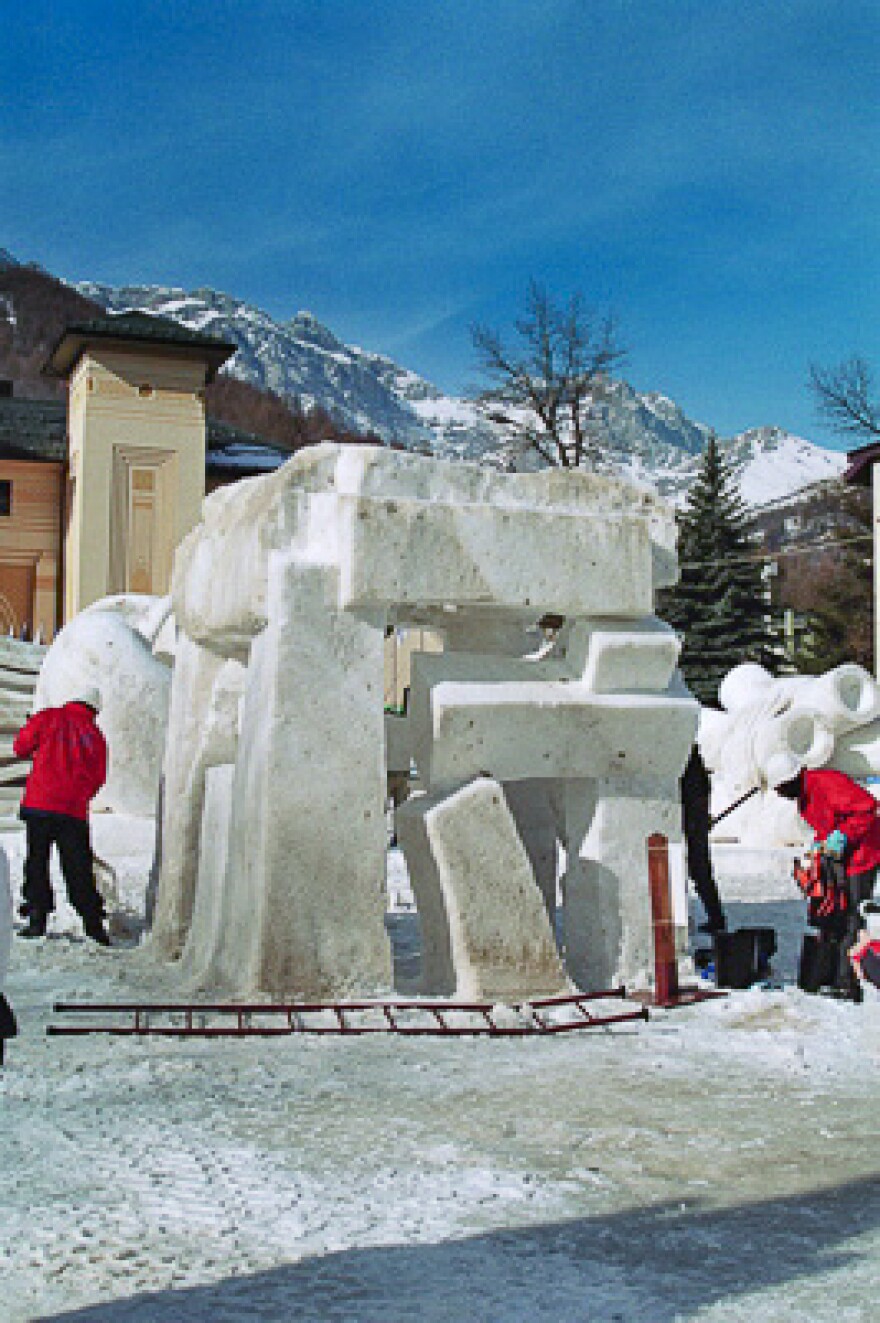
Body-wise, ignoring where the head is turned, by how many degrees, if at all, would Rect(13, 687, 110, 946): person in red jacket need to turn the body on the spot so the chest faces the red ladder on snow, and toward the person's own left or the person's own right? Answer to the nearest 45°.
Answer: approximately 180°

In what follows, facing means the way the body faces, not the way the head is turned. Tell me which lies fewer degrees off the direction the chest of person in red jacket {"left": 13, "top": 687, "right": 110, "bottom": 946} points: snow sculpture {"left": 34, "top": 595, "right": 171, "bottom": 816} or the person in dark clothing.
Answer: the snow sculpture

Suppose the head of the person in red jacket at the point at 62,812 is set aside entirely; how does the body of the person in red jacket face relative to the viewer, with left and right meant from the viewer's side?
facing away from the viewer

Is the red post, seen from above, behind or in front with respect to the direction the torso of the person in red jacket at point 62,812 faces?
behind

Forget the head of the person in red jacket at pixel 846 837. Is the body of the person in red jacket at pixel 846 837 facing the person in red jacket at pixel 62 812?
yes

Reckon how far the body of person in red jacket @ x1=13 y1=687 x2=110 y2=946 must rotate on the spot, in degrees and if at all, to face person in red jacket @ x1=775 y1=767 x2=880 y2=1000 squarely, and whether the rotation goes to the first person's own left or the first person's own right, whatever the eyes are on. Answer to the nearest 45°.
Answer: approximately 135° to the first person's own right

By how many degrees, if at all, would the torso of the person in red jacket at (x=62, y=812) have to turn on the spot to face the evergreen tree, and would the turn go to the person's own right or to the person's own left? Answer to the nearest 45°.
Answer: approximately 45° to the person's own right

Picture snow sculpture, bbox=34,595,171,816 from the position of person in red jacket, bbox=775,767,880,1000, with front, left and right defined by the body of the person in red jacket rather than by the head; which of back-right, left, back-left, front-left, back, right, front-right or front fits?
front-right

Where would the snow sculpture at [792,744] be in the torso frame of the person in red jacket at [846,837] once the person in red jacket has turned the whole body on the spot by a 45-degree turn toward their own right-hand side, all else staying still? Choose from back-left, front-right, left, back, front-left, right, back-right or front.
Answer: front-right

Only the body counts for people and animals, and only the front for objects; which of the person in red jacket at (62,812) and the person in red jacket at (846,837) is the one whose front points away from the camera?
the person in red jacket at (62,812)

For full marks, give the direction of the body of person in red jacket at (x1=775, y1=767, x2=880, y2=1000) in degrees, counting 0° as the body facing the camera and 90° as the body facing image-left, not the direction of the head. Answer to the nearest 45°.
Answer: approximately 90°

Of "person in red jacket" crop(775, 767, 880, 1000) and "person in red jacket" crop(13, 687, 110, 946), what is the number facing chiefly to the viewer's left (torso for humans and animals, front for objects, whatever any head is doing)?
1

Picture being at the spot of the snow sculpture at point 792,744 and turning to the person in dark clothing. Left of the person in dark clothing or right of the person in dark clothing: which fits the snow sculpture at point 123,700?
right

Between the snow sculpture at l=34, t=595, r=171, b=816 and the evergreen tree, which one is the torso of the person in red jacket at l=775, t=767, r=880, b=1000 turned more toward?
the snow sculpture
